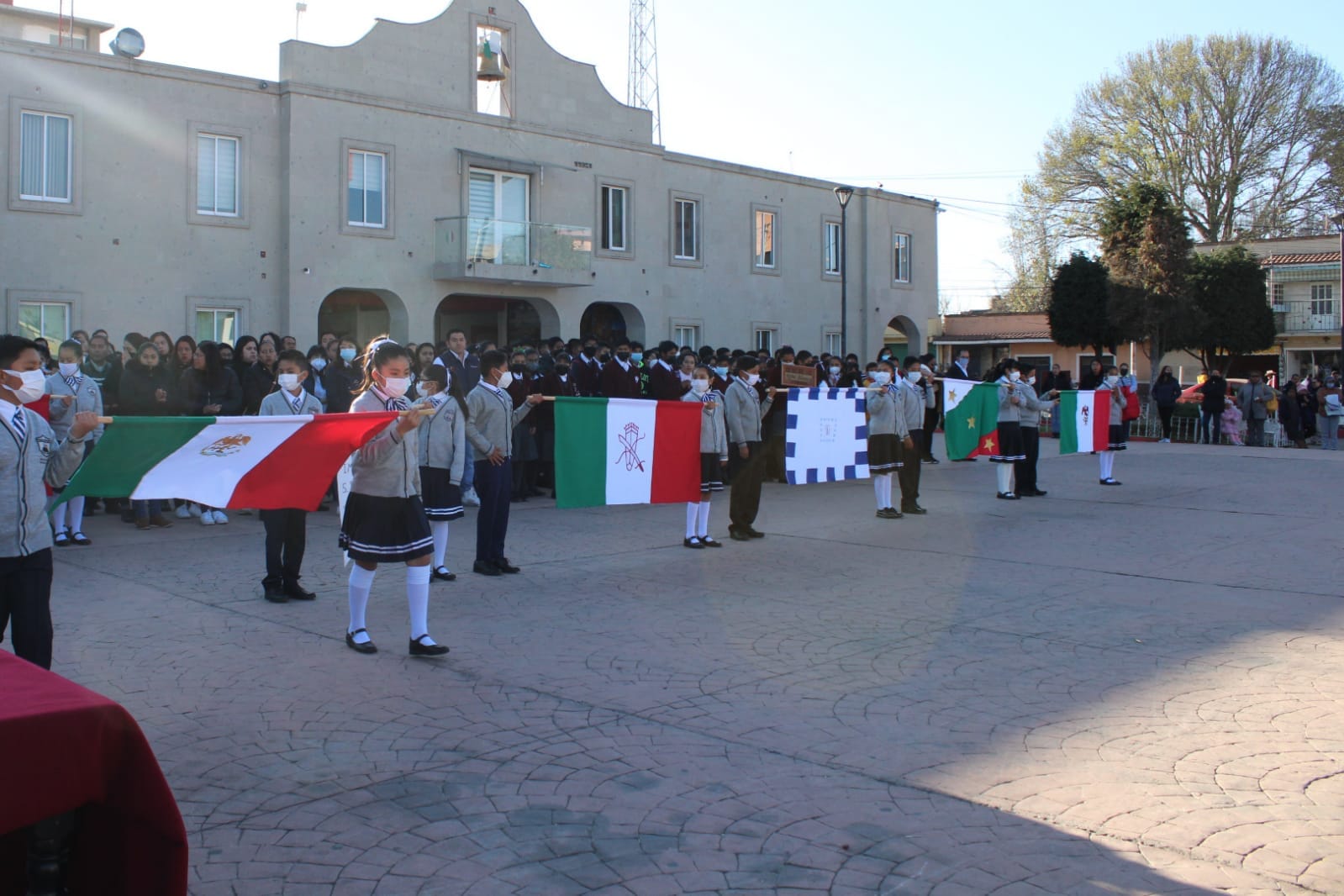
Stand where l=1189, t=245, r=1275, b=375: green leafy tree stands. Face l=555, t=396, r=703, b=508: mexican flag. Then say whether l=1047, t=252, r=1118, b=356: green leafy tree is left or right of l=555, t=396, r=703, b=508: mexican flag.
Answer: right

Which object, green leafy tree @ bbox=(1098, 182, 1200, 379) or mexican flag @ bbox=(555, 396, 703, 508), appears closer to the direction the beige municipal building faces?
the mexican flag

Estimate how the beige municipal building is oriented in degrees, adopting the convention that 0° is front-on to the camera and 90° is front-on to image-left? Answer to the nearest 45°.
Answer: approximately 315°

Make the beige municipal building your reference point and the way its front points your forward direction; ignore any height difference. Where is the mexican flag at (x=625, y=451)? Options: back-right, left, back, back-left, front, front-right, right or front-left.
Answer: front-right

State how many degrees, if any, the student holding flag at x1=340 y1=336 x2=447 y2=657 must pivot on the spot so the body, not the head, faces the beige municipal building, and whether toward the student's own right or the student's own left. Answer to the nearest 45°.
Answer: approximately 135° to the student's own left

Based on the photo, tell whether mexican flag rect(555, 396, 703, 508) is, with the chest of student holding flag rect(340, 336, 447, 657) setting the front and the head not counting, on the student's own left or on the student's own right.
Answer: on the student's own left

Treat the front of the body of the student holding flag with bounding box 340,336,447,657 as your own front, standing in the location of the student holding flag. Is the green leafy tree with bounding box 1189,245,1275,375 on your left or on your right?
on your left

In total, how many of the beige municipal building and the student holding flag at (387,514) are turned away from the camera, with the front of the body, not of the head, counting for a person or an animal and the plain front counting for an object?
0

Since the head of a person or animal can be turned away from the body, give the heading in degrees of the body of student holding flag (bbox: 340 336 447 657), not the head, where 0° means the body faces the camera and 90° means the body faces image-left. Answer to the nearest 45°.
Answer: approximately 315°
